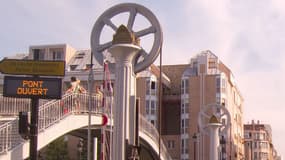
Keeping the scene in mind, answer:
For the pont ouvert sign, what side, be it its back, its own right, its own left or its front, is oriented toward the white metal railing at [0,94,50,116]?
back

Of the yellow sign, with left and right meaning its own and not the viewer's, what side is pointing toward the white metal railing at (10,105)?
back

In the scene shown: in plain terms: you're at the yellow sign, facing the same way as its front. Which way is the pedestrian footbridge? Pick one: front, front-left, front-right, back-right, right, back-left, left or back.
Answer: back

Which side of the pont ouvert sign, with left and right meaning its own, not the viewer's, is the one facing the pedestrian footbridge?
back

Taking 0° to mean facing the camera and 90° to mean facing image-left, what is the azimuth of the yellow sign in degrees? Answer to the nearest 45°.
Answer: approximately 0°

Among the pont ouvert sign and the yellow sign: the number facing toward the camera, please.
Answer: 2

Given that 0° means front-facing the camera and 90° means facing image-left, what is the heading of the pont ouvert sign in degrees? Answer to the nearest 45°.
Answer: approximately 0°
